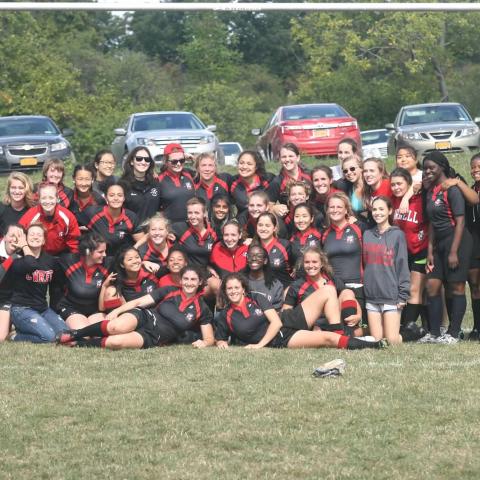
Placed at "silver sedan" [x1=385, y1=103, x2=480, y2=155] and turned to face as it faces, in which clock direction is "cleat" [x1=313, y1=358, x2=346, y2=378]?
The cleat is roughly at 12 o'clock from the silver sedan.

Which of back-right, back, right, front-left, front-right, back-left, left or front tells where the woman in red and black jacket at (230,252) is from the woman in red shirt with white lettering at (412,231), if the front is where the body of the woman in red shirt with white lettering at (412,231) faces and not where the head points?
front-right

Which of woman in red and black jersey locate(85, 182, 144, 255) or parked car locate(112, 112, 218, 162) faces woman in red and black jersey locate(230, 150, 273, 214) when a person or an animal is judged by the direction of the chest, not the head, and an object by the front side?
the parked car

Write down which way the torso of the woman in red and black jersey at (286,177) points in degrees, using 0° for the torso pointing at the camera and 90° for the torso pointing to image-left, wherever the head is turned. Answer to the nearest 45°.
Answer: approximately 0°

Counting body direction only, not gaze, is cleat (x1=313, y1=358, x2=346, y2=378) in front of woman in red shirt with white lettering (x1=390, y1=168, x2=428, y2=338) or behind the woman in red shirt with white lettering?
in front

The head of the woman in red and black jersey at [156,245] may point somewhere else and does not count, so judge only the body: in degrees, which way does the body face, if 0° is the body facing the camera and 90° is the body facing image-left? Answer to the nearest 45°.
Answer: approximately 0°

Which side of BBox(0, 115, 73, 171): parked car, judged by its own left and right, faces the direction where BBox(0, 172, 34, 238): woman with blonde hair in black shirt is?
front

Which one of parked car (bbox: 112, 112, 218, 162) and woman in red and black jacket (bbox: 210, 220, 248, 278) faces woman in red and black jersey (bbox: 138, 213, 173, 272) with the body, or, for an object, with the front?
the parked car
